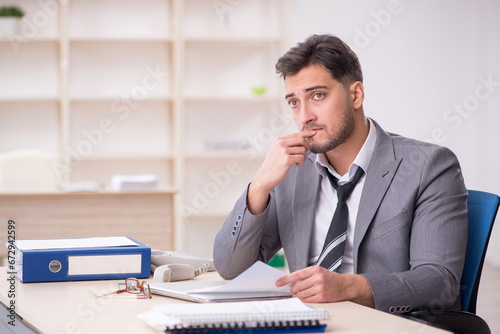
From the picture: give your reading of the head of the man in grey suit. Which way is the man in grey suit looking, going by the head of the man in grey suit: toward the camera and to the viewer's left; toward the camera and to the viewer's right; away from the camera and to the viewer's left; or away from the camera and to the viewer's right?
toward the camera and to the viewer's left

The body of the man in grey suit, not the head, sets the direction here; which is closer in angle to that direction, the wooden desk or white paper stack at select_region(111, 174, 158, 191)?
the wooden desk

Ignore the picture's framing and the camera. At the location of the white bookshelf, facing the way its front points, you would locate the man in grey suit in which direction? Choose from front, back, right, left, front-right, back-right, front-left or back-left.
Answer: front

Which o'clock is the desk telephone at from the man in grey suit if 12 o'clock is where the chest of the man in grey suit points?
The desk telephone is roughly at 1 o'clock from the man in grey suit.

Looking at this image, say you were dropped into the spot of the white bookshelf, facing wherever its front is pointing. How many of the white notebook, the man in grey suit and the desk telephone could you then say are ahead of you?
3

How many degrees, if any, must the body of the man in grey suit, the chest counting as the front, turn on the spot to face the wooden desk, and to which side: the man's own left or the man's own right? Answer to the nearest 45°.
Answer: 0° — they already face it

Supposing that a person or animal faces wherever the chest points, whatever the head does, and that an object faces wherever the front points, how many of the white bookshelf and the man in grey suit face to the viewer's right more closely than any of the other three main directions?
0

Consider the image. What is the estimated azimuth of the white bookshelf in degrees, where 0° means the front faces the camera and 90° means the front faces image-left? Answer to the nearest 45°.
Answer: approximately 0°

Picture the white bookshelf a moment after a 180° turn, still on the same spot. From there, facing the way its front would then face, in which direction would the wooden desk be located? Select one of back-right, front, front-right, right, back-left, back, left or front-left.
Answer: back

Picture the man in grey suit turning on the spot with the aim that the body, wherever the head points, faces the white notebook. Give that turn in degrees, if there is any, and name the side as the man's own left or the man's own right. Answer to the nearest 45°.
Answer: approximately 45° to the man's own left

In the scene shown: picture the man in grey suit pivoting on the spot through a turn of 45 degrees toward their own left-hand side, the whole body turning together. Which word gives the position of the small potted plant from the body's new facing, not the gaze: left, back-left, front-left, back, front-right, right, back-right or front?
back-right

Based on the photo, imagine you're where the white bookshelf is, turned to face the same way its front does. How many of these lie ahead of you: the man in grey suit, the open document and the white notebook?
3

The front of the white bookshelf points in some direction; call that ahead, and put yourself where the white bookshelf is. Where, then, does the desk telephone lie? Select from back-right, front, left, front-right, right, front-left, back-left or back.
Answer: front

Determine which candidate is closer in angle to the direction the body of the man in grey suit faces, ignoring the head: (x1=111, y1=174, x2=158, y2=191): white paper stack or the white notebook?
the white notebook

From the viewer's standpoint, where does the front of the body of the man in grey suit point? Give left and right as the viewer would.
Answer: facing the viewer and to the left of the viewer
